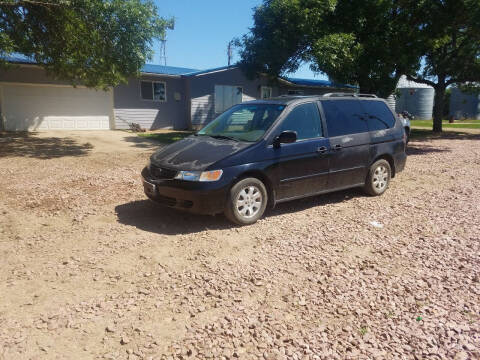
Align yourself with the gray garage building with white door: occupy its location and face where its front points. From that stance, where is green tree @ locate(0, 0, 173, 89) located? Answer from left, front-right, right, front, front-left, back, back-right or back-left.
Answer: front

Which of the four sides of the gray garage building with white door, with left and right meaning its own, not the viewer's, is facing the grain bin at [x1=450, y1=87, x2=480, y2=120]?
left

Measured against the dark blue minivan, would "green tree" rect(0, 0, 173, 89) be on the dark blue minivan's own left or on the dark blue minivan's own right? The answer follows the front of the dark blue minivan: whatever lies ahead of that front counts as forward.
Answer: on the dark blue minivan's own right

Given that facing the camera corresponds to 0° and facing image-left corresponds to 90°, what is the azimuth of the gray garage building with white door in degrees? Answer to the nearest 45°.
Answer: approximately 0°

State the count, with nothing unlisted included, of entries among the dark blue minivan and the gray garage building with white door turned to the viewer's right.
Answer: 0

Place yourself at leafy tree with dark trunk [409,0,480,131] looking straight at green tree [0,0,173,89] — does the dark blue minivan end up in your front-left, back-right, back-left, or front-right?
front-left

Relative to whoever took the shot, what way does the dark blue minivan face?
facing the viewer and to the left of the viewer

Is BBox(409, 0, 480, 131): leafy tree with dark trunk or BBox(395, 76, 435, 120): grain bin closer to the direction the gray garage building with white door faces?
the leafy tree with dark trunk

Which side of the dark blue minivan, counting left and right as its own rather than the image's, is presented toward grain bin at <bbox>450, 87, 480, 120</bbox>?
back

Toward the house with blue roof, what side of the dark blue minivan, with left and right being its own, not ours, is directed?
right

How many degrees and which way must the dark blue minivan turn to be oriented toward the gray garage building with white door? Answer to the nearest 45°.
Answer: approximately 90° to its right

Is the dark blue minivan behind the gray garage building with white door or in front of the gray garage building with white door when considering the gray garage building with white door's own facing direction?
in front

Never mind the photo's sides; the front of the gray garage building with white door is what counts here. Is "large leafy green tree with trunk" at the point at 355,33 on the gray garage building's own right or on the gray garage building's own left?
on the gray garage building's own left

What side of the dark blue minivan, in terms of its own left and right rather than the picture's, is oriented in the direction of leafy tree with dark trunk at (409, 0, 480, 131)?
back

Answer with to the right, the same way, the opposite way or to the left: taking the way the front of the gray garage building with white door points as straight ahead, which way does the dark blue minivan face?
to the right
